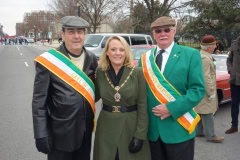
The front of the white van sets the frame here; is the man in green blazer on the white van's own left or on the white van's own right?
on the white van's own left

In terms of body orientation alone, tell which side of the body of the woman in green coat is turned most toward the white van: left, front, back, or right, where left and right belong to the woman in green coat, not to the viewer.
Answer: back

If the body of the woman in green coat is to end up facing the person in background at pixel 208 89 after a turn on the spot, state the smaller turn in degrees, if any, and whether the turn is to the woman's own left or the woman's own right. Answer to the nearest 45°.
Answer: approximately 135° to the woman's own left

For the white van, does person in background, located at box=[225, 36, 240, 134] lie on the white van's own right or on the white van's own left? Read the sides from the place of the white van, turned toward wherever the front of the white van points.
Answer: on the white van's own left

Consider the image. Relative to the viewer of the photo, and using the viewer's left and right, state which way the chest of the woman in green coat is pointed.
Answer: facing the viewer
